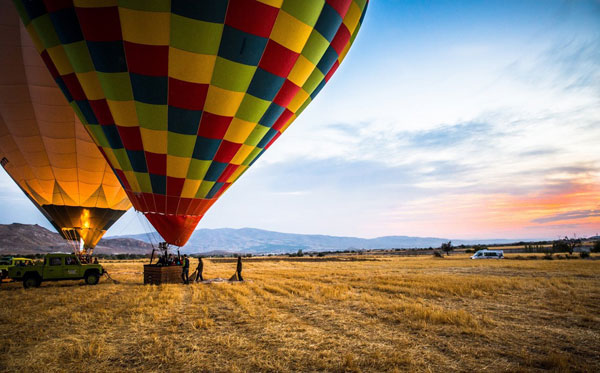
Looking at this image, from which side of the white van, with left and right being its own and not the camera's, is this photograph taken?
left

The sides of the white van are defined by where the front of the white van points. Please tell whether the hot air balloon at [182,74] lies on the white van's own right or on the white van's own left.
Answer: on the white van's own left

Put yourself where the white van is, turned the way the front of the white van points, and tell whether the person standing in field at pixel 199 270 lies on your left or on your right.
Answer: on your left

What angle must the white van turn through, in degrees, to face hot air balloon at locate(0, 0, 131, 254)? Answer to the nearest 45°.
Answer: approximately 45° to its left

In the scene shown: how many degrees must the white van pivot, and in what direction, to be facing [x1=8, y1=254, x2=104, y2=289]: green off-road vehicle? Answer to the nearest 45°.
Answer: approximately 45° to its left
